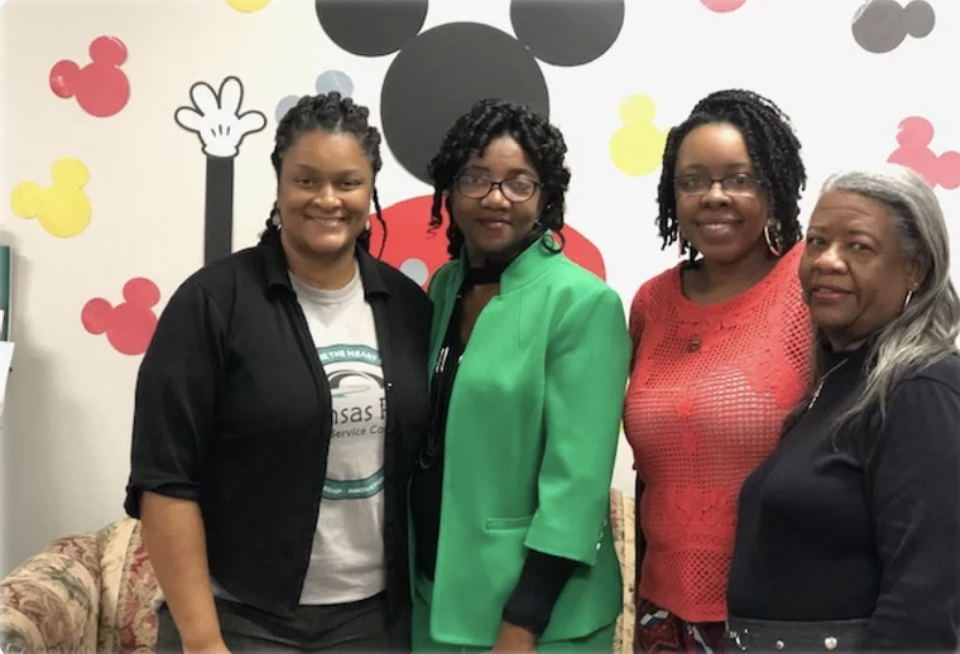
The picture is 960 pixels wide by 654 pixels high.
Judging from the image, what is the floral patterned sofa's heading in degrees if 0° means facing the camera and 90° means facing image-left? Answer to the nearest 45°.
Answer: approximately 0°

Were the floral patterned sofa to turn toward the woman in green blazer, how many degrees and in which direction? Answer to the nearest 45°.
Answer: approximately 45° to its left
